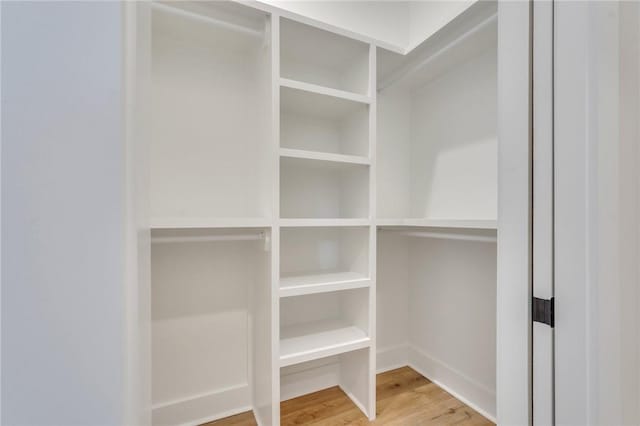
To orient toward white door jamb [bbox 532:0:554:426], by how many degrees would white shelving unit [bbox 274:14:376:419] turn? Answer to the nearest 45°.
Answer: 0° — it already faces it

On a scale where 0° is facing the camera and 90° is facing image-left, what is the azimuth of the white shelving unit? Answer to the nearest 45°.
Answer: approximately 315°
